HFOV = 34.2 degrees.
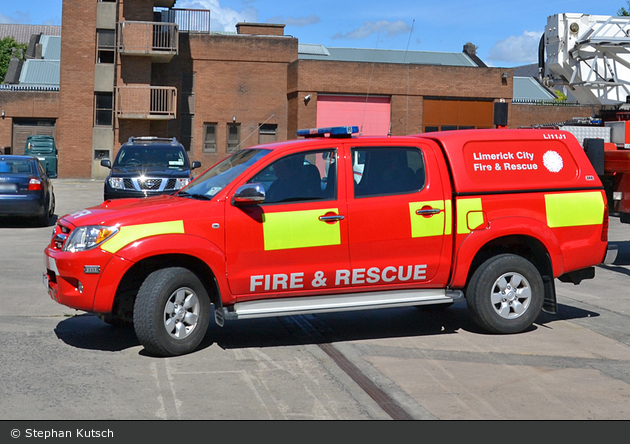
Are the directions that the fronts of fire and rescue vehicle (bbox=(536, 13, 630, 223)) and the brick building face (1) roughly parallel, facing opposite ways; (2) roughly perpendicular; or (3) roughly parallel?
roughly perpendicular
